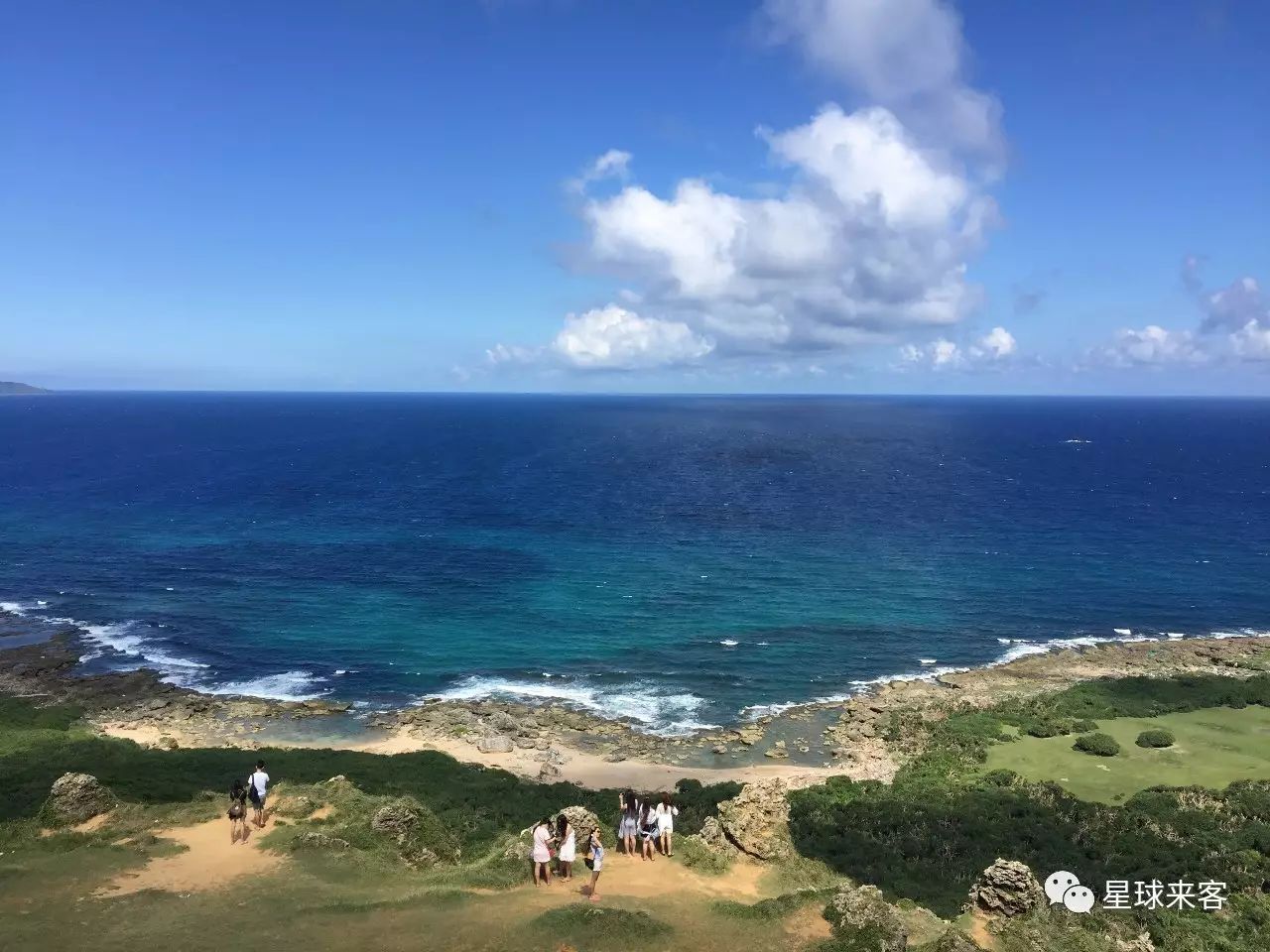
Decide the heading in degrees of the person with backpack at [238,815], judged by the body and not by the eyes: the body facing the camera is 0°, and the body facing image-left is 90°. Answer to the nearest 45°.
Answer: approximately 180°

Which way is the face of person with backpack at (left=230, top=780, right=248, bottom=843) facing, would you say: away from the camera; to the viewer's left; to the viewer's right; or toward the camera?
away from the camera

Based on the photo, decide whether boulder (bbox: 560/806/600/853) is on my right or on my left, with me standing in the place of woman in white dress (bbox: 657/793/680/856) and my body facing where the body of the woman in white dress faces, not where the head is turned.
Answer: on my left

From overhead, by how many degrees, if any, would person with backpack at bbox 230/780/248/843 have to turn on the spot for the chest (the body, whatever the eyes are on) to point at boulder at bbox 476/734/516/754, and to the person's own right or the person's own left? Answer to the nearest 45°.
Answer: approximately 45° to the person's own right

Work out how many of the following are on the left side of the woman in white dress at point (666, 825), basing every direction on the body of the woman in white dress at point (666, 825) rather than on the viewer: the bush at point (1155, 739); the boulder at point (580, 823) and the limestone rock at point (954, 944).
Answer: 1

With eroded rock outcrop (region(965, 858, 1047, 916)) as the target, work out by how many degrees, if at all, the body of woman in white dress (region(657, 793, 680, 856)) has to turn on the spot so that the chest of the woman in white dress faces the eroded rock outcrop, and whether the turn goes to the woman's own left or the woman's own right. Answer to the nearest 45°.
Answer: approximately 90° to the woman's own right

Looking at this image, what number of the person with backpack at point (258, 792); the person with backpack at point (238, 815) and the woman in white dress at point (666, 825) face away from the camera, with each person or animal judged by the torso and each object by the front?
3

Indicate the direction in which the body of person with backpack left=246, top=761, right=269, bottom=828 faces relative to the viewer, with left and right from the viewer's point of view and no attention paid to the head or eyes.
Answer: facing away from the viewer

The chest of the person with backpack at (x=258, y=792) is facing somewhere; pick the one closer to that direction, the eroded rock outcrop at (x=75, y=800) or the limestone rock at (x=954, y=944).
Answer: the eroded rock outcrop

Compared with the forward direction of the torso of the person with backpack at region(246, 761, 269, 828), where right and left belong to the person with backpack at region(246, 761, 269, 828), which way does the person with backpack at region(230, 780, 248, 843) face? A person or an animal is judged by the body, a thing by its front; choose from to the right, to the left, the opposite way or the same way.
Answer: the same way

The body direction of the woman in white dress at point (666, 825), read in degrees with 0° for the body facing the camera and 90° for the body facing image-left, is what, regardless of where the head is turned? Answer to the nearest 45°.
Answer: approximately 180°

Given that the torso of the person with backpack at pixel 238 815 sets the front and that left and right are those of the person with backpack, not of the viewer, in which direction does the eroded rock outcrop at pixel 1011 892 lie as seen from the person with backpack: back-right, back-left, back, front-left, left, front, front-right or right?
back-right

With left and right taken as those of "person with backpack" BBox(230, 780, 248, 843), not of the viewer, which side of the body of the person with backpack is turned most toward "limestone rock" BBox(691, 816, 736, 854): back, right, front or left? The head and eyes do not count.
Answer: right
